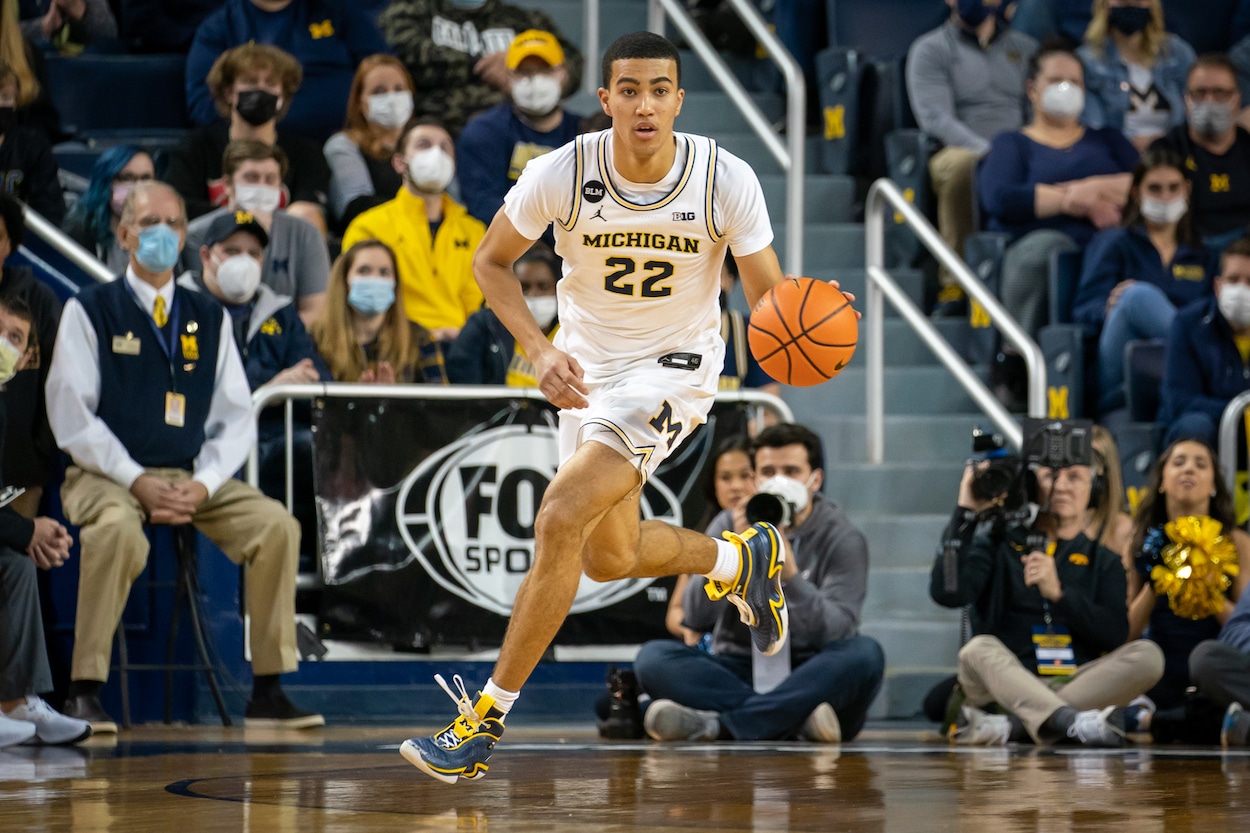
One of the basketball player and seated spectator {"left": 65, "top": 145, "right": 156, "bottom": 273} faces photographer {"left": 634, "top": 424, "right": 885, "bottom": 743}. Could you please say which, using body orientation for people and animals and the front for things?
the seated spectator

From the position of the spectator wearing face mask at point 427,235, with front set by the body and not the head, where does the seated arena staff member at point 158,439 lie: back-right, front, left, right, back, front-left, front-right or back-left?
front-right

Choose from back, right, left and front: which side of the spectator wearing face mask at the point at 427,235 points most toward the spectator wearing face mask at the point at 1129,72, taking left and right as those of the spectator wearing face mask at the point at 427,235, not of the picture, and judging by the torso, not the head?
left

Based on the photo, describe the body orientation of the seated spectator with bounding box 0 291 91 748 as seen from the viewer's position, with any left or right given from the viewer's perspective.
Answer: facing the viewer and to the right of the viewer

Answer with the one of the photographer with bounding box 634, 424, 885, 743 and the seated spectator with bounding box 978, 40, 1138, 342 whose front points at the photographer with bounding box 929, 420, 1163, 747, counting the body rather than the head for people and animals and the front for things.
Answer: the seated spectator

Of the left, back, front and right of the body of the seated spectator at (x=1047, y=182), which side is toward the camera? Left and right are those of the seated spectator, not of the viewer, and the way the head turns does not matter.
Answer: front

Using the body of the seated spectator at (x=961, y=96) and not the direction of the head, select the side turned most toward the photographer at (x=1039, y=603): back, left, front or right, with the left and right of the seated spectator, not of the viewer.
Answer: front

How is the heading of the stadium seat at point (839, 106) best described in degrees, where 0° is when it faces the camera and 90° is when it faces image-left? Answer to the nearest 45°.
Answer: approximately 45°
